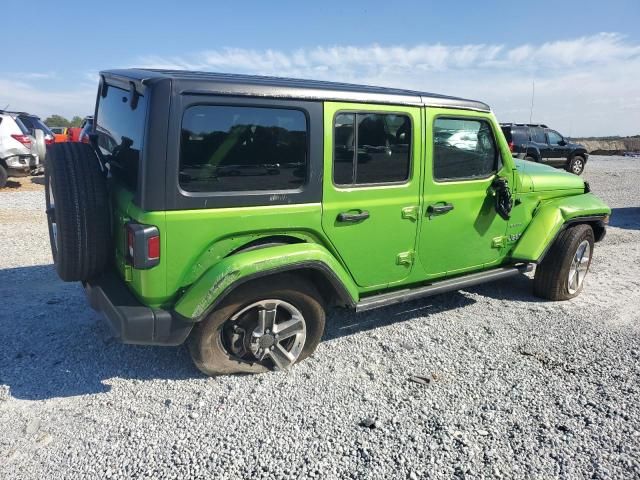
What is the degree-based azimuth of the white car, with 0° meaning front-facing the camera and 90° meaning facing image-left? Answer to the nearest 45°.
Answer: approximately 135°

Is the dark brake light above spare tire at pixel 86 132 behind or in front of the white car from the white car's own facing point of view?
behind

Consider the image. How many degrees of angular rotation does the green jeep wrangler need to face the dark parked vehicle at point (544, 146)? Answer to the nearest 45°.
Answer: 0° — it already faces it

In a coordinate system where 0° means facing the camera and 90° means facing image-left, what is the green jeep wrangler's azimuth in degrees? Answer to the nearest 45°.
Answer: approximately 225°

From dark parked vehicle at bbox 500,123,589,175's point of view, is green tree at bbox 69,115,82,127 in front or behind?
behind

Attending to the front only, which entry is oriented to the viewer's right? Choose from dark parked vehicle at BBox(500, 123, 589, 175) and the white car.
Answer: the dark parked vehicle

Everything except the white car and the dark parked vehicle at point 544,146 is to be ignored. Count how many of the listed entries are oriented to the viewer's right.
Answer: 1

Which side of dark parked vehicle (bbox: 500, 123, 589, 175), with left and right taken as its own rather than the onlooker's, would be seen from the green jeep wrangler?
right

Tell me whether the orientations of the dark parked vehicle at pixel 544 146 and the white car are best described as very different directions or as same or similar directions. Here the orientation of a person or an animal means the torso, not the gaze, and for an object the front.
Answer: very different directions

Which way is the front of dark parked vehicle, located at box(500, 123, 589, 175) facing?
to the viewer's right

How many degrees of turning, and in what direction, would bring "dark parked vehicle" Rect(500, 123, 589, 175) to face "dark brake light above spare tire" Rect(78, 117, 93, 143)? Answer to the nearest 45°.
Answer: approximately 135° to its right
